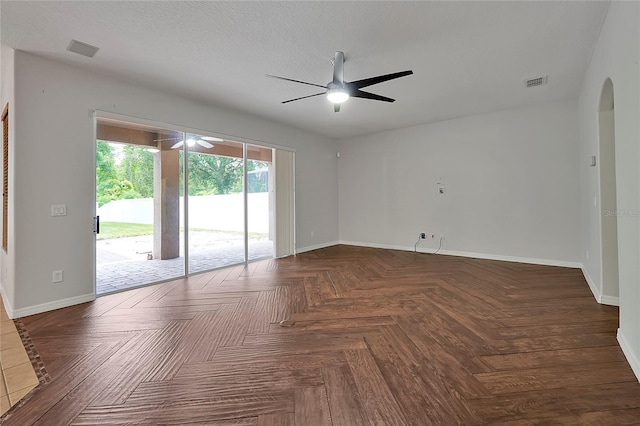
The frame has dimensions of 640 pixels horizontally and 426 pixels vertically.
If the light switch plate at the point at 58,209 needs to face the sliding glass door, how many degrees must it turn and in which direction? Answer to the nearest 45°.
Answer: approximately 90° to its left

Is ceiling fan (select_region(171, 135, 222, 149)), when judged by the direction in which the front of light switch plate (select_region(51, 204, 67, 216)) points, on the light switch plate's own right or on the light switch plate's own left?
on the light switch plate's own left

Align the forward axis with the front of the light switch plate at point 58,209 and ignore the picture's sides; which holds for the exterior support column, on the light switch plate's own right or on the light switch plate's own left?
on the light switch plate's own left
